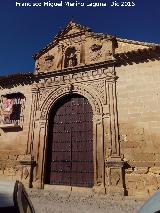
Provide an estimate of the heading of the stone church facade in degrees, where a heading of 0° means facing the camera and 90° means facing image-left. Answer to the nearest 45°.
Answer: approximately 45°
